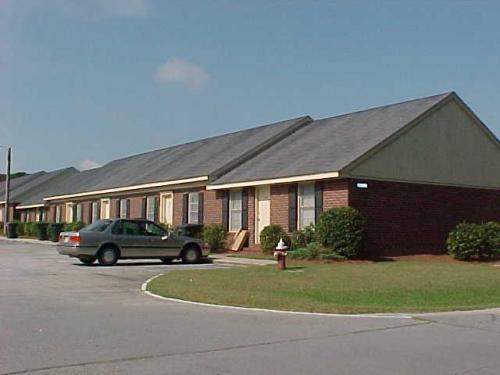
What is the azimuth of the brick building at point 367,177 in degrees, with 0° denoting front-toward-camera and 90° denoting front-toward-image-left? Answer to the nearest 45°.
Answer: approximately 45°

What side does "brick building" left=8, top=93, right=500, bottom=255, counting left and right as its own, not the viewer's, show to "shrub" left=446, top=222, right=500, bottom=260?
left

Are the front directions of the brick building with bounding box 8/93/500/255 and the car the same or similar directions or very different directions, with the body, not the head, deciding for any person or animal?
very different directions

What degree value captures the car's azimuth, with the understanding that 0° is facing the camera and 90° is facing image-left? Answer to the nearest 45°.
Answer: approximately 225°
